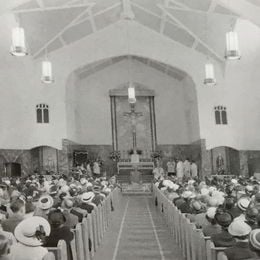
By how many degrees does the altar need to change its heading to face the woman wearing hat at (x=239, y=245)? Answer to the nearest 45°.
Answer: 0° — it already faces them

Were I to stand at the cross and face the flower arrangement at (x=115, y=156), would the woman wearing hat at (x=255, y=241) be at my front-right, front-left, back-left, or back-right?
front-left

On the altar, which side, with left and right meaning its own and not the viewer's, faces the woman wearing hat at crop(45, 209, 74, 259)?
front

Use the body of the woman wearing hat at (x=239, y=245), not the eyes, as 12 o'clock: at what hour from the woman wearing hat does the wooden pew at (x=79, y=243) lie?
The wooden pew is roughly at 10 o'clock from the woman wearing hat.

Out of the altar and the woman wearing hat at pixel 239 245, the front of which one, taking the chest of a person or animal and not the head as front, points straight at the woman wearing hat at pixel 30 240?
the altar

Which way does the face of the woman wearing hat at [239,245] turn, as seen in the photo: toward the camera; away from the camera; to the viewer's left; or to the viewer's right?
away from the camera

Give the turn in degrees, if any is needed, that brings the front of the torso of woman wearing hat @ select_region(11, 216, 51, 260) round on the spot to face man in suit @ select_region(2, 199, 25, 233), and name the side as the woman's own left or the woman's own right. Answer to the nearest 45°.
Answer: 0° — they already face them

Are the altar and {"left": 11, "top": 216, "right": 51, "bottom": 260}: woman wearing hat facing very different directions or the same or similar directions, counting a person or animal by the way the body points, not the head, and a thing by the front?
very different directions

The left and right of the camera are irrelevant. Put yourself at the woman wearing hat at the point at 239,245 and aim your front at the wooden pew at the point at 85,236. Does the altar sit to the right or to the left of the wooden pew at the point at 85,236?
right

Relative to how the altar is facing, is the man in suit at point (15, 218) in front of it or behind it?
in front

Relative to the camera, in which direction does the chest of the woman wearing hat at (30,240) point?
away from the camera

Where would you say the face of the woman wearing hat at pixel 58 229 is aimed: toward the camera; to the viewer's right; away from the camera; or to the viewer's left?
away from the camera

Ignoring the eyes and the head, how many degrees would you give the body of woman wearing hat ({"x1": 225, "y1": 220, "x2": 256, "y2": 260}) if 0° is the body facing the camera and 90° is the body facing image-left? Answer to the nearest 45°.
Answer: approximately 180°

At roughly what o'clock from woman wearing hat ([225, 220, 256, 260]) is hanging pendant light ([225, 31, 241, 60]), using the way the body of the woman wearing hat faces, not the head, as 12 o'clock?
The hanging pendant light is roughly at 12 o'clock from the woman wearing hat.

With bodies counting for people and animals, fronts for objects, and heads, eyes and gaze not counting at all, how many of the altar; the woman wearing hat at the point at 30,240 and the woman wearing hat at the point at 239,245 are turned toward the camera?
1

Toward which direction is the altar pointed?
toward the camera

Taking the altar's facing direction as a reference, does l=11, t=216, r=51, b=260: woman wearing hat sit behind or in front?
in front

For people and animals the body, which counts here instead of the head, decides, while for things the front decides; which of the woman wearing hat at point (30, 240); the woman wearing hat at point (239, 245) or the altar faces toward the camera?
the altar

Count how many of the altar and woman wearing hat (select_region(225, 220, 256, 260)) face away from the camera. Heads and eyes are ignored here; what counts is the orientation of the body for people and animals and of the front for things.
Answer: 1
